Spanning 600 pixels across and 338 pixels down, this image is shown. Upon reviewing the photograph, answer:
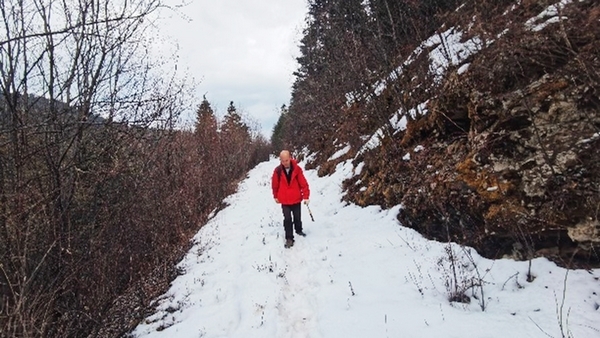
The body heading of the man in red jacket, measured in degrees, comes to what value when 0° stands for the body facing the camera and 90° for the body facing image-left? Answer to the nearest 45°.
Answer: approximately 0°
